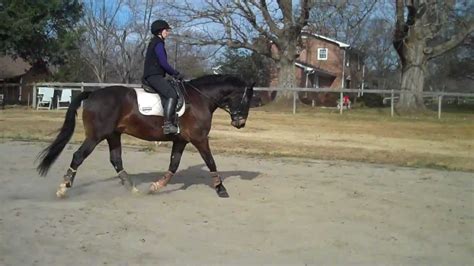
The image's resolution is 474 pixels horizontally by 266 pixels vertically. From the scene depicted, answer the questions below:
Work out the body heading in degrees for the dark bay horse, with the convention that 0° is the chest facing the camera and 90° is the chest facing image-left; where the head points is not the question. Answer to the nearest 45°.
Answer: approximately 270°

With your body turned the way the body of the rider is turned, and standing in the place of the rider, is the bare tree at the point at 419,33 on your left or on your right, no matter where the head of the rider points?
on your left

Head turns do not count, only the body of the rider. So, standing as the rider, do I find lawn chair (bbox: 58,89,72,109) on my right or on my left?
on my left

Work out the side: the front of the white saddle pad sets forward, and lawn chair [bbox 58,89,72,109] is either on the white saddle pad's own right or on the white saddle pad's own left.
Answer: on the white saddle pad's own left

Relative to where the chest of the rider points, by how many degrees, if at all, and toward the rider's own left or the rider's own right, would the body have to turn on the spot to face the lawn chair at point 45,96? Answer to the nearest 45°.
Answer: approximately 90° to the rider's own left

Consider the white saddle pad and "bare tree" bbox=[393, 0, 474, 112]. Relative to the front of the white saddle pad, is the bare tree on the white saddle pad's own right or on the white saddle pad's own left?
on the white saddle pad's own left

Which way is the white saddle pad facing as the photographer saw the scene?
facing to the right of the viewer

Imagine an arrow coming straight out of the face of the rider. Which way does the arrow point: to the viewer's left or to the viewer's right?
to the viewer's right

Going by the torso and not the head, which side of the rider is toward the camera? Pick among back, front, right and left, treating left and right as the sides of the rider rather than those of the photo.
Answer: right

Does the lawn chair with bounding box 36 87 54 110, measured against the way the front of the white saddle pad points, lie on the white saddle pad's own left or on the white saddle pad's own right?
on the white saddle pad's own left
